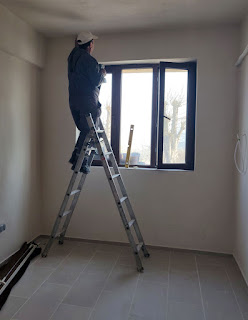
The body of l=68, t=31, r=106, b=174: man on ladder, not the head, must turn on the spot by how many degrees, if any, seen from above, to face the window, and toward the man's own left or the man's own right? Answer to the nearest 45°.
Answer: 0° — they already face it

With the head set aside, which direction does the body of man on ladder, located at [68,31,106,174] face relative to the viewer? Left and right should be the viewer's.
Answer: facing away from the viewer and to the right of the viewer

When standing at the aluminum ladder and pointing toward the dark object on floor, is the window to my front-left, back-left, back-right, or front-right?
back-right

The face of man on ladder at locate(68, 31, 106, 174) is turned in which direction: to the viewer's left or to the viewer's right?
to the viewer's right
